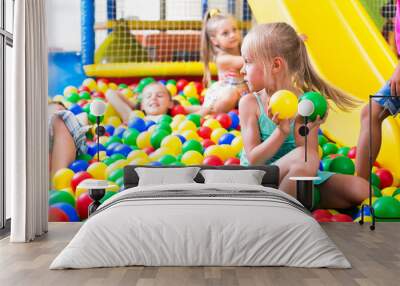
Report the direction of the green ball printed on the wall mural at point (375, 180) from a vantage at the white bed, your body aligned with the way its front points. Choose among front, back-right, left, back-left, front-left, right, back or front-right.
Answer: back-left

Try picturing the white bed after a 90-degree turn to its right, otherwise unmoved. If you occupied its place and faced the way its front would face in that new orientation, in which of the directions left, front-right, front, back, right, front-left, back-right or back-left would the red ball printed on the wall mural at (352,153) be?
back-right

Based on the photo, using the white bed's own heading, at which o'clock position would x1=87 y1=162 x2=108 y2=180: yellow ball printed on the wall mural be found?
The yellow ball is roughly at 5 o'clock from the white bed.

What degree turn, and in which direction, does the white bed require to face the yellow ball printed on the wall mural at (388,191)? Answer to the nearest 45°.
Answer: approximately 135° to its left

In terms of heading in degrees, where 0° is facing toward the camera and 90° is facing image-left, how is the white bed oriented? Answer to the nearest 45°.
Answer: approximately 0°

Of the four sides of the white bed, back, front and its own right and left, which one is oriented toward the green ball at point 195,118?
back

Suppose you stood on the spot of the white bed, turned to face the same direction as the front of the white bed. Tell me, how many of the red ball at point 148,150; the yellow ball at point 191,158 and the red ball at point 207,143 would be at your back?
3

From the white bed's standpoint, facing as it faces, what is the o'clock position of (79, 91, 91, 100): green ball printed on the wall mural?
The green ball is roughly at 5 o'clock from the white bed.

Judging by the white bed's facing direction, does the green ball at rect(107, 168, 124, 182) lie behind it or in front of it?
behind

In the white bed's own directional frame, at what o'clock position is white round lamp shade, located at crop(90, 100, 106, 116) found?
The white round lamp shade is roughly at 5 o'clock from the white bed.

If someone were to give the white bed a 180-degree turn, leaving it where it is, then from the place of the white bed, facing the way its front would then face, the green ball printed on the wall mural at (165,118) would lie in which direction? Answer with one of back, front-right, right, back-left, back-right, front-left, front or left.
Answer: front

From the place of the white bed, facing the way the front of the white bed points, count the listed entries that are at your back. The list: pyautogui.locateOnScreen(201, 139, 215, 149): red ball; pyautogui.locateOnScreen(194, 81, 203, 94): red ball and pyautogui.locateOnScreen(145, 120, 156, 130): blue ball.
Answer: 3

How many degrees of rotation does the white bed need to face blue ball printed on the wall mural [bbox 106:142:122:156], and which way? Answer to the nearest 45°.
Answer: approximately 180°

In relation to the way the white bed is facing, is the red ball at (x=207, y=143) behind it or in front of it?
behind

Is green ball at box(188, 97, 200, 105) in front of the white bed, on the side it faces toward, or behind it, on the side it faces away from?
behind

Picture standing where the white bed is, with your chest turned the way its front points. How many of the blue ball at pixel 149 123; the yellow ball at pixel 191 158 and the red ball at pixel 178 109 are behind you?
3

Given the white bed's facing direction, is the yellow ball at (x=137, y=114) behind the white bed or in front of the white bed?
behind

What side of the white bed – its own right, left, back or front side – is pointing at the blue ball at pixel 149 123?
back
